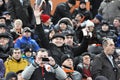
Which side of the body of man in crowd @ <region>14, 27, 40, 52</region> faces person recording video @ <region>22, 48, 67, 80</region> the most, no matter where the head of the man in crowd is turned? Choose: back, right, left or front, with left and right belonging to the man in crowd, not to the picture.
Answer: front

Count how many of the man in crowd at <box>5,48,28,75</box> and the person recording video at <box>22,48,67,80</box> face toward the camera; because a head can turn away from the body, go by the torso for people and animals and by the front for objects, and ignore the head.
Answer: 2

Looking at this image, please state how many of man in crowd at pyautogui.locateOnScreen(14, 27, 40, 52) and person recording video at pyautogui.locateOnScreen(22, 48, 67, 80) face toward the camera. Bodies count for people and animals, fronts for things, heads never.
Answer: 2

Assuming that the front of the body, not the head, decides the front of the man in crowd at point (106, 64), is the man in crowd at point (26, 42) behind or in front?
behind

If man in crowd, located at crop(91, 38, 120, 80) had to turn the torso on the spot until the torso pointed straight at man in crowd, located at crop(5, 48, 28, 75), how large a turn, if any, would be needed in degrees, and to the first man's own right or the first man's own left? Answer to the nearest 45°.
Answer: approximately 135° to the first man's own right

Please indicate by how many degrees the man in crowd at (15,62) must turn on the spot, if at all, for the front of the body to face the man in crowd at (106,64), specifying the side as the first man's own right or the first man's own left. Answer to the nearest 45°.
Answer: approximately 45° to the first man's own left

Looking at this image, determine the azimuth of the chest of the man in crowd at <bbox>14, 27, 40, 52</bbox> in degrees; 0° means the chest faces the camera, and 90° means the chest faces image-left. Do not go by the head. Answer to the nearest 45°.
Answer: approximately 0°

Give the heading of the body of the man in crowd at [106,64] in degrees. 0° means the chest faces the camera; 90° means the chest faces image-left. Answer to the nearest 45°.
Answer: approximately 315°
